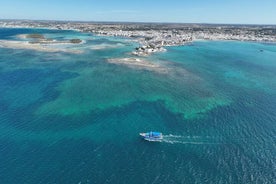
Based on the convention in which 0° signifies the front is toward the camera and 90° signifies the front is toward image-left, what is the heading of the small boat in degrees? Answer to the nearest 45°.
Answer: approximately 90°
